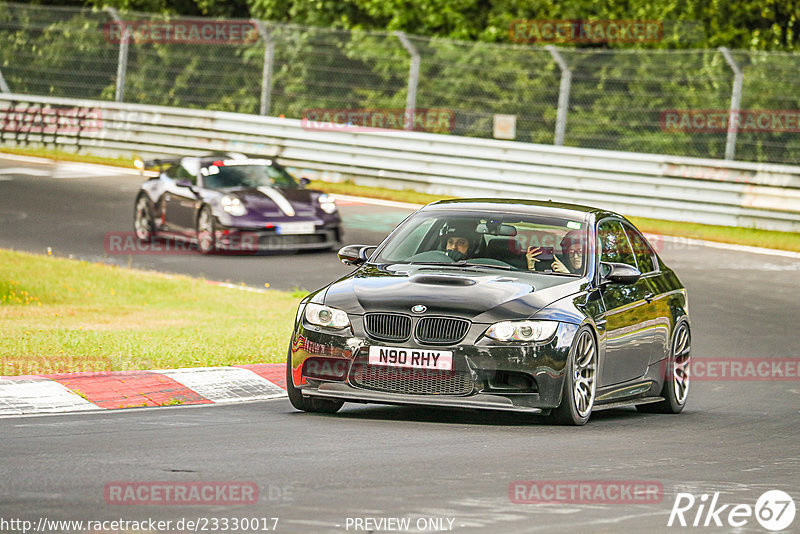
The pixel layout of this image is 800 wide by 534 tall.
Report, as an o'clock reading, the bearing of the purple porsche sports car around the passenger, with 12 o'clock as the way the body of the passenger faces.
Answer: The purple porsche sports car is roughly at 5 o'clock from the passenger.

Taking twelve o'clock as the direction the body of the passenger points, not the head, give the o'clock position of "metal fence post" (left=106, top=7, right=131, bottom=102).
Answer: The metal fence post is roughly at 5 o'clock from the passenger.

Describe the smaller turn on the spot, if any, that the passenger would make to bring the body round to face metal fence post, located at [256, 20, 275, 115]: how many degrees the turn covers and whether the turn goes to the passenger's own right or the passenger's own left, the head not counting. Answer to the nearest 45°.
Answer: approximately 180°

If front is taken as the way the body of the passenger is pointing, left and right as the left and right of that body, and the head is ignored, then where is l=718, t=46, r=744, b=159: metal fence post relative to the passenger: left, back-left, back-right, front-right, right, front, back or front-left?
back

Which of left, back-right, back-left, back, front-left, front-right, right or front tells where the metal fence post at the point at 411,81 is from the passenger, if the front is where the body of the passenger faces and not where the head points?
back

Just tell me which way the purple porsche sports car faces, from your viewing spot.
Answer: facing the viewer and to the right of the viewer

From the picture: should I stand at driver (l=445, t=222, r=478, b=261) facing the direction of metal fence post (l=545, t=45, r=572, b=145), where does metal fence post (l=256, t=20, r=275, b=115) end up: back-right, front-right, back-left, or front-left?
front-left

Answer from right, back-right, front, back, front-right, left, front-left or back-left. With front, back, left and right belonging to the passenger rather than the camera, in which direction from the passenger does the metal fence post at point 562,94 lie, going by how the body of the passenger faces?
back

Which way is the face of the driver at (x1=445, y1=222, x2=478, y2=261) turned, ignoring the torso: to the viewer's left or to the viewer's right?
to the viewer's left

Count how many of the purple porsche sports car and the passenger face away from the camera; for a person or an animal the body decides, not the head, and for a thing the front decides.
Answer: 0

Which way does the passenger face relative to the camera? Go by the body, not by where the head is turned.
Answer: toward the camera

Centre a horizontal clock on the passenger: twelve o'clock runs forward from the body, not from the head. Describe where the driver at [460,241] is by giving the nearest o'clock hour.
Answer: The driver is roughly at 3 o'clock from the passenger.
